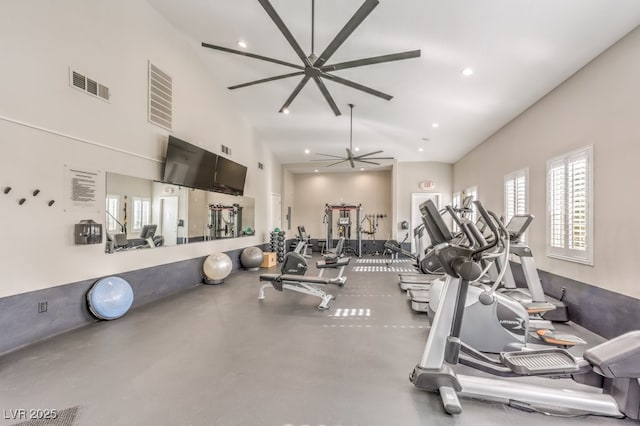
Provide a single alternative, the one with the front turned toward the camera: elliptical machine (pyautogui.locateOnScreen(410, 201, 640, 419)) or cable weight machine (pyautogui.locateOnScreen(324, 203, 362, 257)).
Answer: the cable weight machine

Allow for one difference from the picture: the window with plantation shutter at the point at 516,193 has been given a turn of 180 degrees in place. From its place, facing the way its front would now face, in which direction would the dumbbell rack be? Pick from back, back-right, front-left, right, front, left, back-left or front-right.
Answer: back-left

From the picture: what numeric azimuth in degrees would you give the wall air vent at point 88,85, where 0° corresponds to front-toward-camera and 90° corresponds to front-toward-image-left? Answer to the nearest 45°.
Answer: approximately 315°

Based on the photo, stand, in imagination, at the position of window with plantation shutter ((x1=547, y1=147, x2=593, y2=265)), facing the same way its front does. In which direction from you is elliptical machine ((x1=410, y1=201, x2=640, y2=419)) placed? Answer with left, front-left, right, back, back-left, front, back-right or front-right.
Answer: front-left

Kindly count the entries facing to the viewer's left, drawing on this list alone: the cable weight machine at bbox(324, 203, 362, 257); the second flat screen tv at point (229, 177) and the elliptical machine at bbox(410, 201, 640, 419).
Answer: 1

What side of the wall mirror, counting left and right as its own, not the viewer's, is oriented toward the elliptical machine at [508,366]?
front

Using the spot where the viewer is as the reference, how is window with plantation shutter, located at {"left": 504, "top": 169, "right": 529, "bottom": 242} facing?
facing the viewer and to the left of the viewer

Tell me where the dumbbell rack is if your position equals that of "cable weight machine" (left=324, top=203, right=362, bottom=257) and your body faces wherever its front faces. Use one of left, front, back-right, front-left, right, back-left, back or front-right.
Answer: front-right

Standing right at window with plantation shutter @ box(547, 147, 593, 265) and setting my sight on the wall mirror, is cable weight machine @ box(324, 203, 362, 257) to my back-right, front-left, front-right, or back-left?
front-right

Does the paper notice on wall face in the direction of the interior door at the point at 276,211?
no

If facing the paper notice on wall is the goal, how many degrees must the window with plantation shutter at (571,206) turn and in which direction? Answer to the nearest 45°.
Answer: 0° — it already faces it

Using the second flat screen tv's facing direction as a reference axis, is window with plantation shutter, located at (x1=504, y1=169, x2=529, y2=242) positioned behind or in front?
in front

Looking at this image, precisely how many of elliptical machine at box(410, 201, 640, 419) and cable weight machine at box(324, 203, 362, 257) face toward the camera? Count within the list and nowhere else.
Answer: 1

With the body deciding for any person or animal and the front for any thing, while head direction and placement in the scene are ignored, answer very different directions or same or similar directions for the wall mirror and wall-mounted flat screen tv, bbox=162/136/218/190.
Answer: same or similar directions

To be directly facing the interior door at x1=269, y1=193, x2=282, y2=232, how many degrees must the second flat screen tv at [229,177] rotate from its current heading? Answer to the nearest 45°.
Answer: approximately 90° to its left

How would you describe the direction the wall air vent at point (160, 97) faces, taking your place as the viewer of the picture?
facing the viewer and to the right of the viewer
